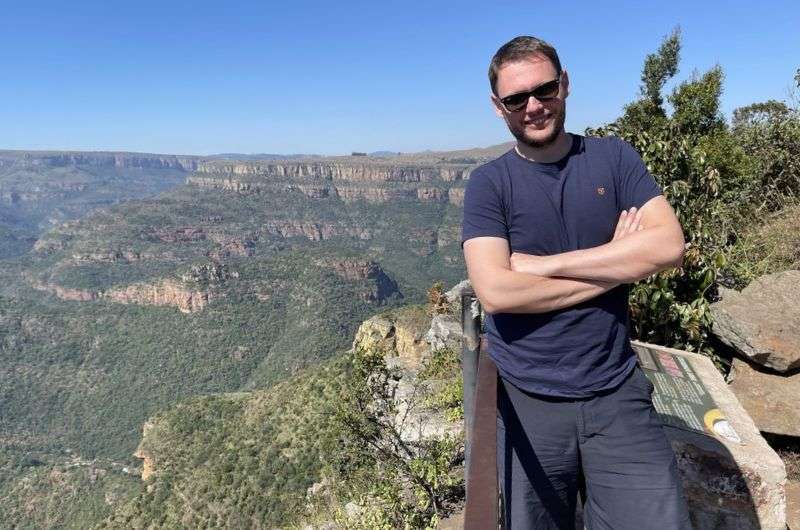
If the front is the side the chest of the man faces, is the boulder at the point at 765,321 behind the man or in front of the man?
behind

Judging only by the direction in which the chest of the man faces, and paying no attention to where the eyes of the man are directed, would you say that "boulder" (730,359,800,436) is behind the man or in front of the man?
behind

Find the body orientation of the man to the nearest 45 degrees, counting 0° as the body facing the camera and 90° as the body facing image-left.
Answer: approximately 0°
